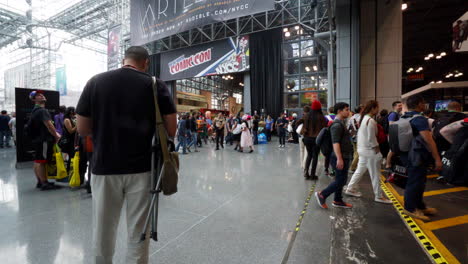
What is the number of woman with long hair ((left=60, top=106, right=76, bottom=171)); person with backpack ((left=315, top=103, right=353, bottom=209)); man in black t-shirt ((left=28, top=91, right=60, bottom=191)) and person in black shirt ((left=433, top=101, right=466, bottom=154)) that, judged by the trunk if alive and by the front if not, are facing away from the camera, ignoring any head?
1

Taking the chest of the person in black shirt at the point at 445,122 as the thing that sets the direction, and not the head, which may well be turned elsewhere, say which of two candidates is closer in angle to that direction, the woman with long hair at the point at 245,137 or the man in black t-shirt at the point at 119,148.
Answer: the woman with long hair

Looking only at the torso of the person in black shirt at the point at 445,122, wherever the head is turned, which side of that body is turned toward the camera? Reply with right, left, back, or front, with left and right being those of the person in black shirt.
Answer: back

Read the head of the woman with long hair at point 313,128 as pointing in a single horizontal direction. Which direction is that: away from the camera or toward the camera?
away from the camera

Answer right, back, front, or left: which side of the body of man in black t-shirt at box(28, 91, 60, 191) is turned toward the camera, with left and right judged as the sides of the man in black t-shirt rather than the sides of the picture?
right

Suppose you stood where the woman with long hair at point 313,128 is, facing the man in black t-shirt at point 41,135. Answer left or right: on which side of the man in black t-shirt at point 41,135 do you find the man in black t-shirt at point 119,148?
left

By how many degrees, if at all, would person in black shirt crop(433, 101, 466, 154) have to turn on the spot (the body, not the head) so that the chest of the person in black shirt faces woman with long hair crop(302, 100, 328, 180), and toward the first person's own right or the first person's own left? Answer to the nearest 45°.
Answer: approximately 90° to the first person's own left
